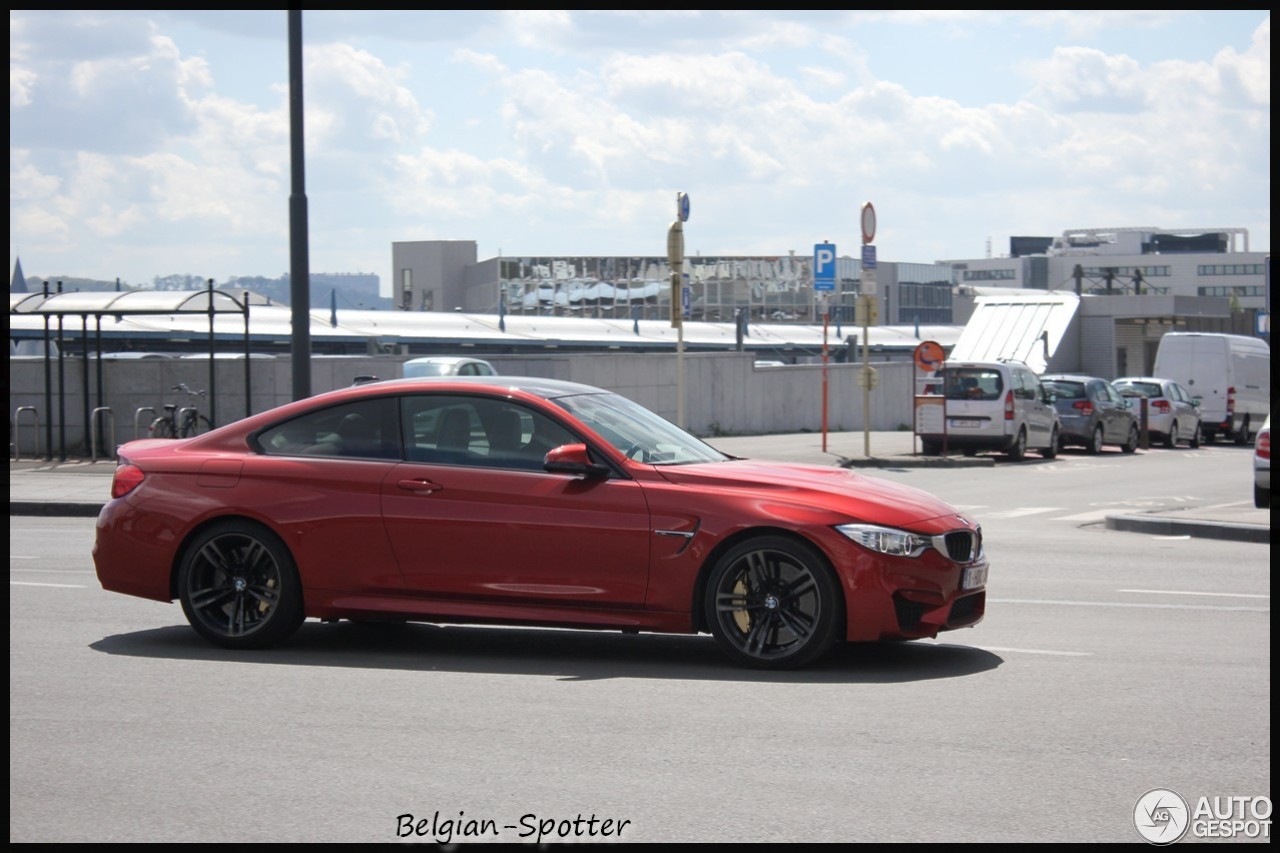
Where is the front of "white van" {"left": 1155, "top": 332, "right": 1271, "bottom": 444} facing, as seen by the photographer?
facing away from the viewer and to the right of the viewer

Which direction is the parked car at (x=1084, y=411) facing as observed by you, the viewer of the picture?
facing away from the viewer and to the right of the viewer

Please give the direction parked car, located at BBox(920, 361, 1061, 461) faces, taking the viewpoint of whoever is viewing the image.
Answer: facing away from the viewer and to the right of the viewer

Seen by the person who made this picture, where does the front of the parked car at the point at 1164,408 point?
facing away from the viewer and to the right of the viewer

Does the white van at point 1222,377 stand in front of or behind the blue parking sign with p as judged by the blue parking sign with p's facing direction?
behind
